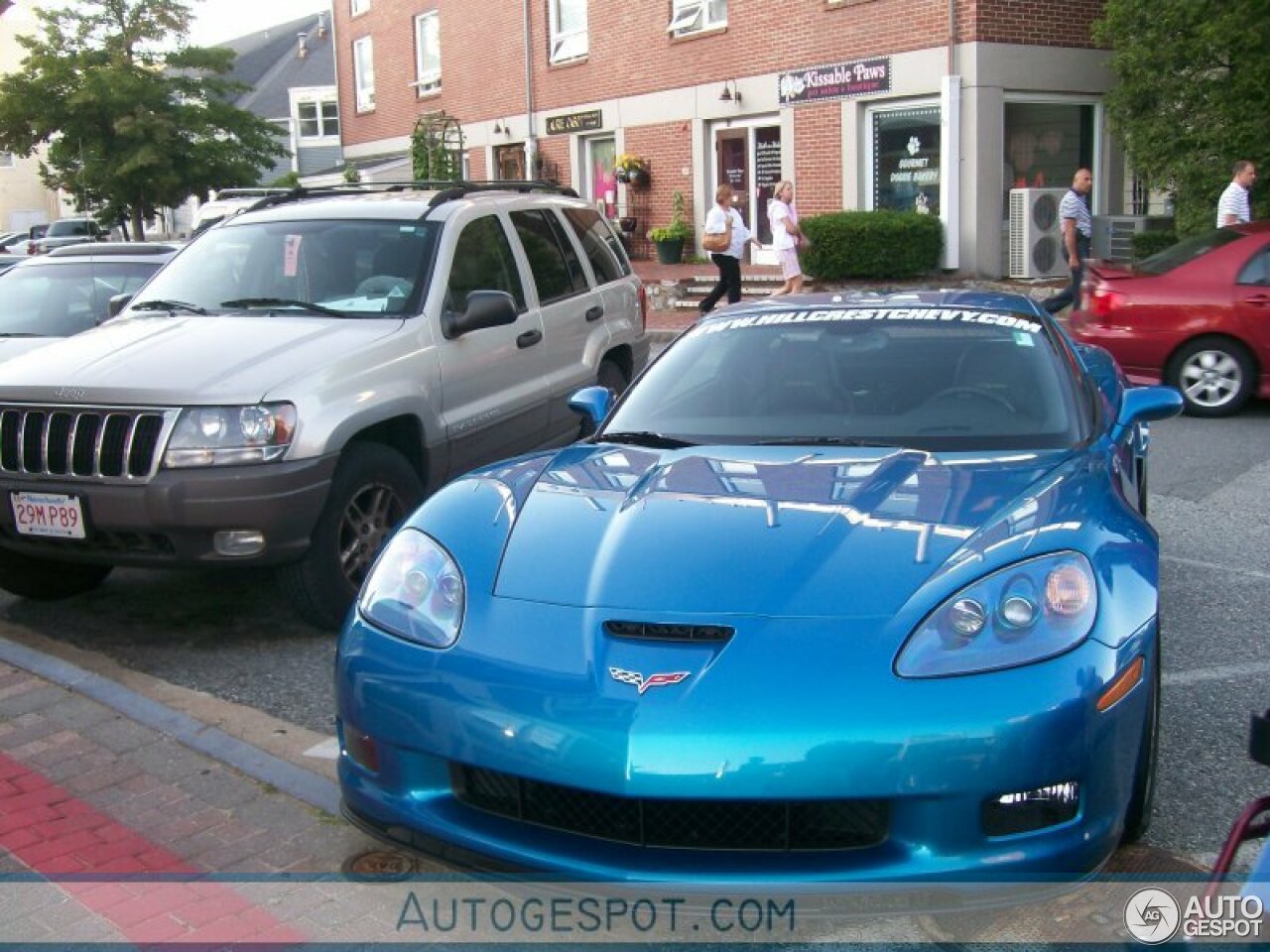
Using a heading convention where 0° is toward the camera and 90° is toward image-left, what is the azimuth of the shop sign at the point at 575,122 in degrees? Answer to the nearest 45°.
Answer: approximately 45°

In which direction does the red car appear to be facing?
to the viewer's right

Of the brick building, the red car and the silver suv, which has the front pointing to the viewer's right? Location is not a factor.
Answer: the red car

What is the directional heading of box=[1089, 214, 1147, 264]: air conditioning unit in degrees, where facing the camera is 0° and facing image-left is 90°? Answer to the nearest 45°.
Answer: approximately 315°

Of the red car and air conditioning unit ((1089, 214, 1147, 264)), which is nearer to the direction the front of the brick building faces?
the red car

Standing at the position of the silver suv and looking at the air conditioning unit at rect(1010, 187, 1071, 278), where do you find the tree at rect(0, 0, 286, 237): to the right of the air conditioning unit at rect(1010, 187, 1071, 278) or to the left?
left

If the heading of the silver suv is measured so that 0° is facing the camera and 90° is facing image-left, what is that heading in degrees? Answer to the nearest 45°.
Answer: approximately 45°
